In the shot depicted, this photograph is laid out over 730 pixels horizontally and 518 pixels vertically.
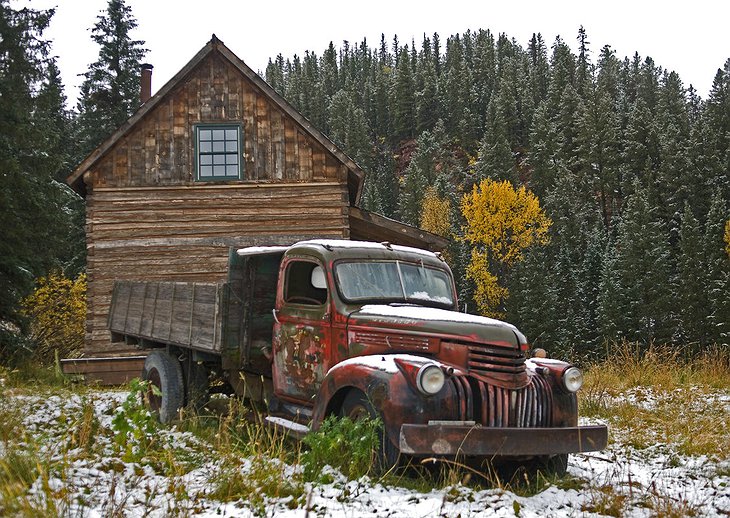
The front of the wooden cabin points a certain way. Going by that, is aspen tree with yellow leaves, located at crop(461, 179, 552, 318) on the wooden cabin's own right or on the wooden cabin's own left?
on the wooden cabin's own left

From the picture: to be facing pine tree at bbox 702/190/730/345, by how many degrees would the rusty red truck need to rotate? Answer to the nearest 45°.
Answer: approximately 90° to its left

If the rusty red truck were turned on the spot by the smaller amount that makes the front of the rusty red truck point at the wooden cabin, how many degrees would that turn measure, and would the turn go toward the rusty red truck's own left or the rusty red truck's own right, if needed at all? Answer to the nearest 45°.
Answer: approximately 135° to the rusty red truck's own left

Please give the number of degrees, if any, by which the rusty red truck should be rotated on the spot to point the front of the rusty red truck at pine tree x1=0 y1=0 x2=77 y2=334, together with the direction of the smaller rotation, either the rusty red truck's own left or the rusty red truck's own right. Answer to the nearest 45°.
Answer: approximately 180°

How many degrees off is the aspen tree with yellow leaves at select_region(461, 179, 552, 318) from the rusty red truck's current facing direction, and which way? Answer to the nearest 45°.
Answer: approximately 135° to its left

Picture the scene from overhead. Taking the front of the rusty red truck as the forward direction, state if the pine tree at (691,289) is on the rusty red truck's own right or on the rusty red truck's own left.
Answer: on the rusty red truck's own left
